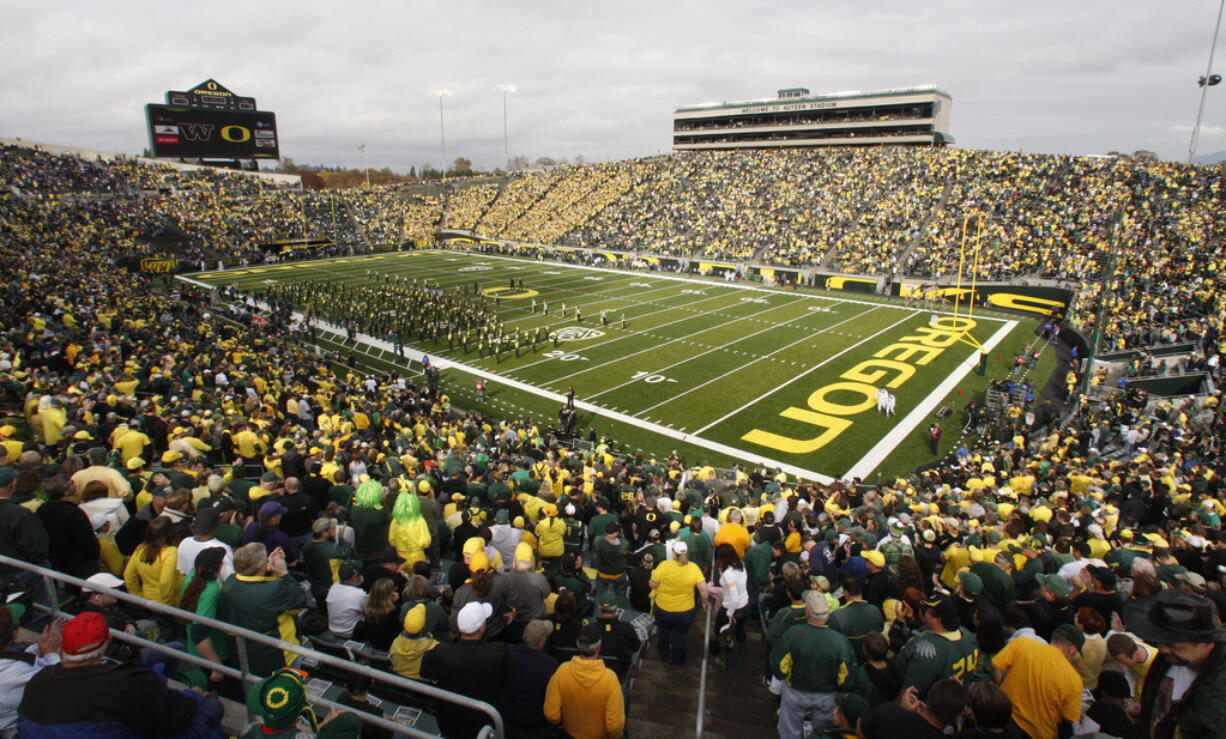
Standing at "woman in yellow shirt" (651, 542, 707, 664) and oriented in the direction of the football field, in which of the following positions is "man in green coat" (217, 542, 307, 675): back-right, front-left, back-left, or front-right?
back-left

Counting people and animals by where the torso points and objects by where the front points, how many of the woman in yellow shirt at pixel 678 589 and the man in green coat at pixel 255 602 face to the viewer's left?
0

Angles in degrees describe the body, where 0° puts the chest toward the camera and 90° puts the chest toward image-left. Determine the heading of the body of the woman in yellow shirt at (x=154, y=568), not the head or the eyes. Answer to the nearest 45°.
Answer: approximately 225°

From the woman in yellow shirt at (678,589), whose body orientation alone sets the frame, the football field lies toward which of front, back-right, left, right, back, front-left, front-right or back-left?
front

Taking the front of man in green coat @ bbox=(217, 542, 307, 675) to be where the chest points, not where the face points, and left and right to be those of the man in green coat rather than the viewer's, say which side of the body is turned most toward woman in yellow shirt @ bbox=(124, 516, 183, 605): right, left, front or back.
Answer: left

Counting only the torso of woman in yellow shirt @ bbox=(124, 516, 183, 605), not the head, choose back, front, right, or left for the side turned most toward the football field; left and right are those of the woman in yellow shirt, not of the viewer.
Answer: front

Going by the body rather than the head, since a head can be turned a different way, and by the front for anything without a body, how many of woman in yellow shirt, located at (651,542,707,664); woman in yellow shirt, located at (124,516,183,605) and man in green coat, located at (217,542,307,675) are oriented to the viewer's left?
0

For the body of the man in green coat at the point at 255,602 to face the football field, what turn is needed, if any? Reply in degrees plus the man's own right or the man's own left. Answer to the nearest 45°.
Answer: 0° — they already face it

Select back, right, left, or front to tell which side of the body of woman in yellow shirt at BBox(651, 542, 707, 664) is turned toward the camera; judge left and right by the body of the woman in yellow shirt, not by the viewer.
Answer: back

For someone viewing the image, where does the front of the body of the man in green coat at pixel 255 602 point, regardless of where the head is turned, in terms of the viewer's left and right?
facing away from the viewer and to the right of the viewer

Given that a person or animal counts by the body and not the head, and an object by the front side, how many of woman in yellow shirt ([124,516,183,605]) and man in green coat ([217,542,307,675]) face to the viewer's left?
0
